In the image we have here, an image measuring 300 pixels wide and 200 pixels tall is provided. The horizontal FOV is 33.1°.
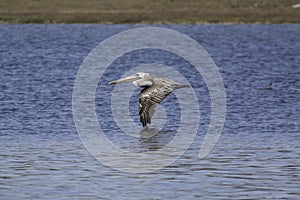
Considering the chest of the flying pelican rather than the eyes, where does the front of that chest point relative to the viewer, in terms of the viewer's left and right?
facing to the left of the viewer
